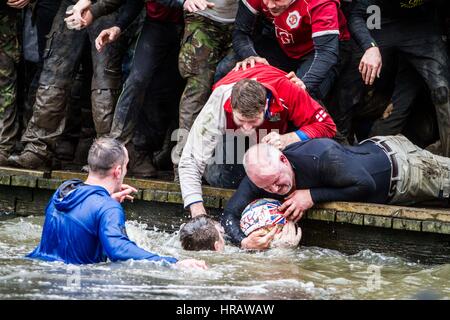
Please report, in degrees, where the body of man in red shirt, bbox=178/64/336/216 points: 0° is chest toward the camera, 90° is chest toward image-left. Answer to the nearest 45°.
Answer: approximately 0°
